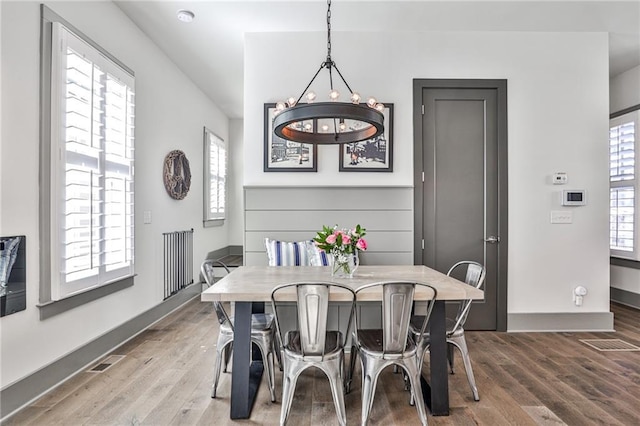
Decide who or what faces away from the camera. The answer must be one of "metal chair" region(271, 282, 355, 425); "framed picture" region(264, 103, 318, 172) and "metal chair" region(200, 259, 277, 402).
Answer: "metal chair" region(271, 282, 355, 425)

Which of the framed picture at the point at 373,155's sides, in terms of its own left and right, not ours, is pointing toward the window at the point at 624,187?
left

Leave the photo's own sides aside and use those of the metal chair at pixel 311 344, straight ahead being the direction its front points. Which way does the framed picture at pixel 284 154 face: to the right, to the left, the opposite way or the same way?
the opposite way

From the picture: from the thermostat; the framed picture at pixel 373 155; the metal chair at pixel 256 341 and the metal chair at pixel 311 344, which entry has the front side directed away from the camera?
the metal chair at pixel 311 344

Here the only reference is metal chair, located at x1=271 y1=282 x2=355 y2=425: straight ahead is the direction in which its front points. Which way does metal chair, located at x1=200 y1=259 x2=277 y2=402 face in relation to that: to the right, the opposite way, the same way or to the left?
to the right

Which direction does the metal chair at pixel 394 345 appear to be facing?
away from the camera

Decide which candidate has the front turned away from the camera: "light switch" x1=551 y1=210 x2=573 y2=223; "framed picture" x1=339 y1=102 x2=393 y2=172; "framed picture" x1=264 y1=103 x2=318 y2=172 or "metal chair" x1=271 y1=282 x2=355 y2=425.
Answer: the metal chair

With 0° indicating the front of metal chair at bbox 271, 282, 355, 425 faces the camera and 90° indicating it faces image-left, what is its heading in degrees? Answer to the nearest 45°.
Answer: approximately 180°

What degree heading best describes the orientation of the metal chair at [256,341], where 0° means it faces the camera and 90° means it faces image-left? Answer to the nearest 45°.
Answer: approximately 270°

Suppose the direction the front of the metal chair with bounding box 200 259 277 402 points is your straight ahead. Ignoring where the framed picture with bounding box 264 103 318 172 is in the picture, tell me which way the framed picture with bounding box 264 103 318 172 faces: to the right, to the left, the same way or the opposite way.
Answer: to the right
